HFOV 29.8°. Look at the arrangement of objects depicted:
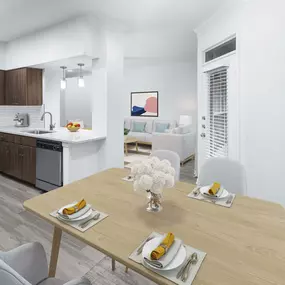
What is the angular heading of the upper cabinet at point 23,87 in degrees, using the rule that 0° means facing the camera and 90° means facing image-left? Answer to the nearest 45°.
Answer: approximately 45°

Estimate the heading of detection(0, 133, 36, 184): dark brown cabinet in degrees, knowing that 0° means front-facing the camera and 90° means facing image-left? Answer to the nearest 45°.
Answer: approximately 45°

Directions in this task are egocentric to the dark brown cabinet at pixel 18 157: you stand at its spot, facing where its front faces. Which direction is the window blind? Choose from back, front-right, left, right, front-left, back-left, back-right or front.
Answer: left

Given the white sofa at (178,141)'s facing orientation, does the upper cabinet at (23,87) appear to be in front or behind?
in front

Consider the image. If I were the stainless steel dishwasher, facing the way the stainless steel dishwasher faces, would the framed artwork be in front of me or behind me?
behind

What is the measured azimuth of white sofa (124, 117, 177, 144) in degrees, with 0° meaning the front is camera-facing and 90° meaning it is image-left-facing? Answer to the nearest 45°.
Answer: approximately 0°

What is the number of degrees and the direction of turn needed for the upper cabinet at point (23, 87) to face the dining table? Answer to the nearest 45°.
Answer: approximately 45° to its left

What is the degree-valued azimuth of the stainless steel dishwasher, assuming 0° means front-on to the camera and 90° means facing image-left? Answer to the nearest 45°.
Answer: approximately 45°

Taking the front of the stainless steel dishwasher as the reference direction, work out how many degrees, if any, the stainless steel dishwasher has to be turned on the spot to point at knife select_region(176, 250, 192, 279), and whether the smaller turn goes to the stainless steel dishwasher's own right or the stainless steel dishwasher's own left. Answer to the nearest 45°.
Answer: approximately 45° to the stainless steel dishwasher's own left
